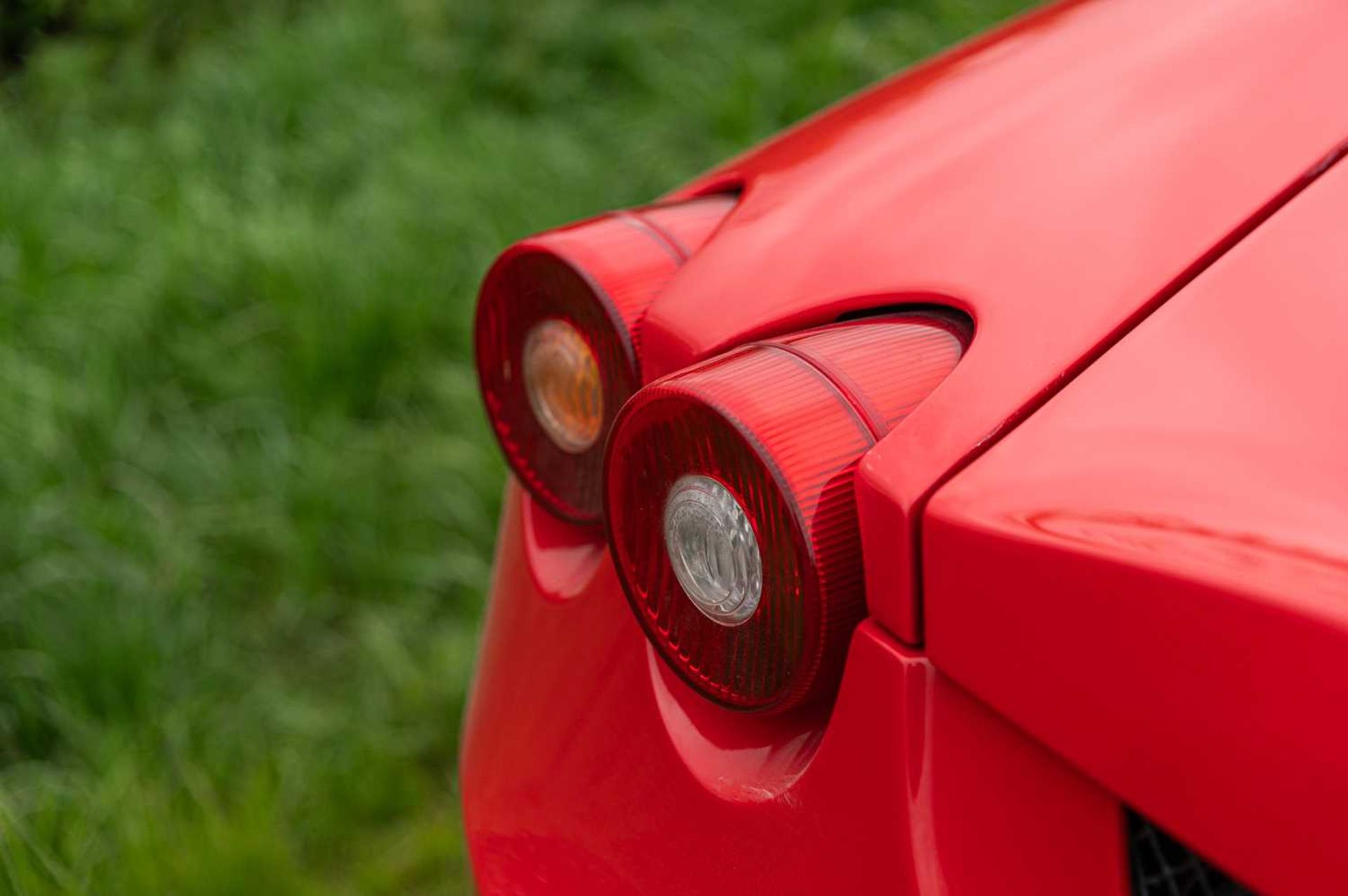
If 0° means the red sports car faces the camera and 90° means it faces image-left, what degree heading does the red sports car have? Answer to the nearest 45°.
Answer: approximately 225°
